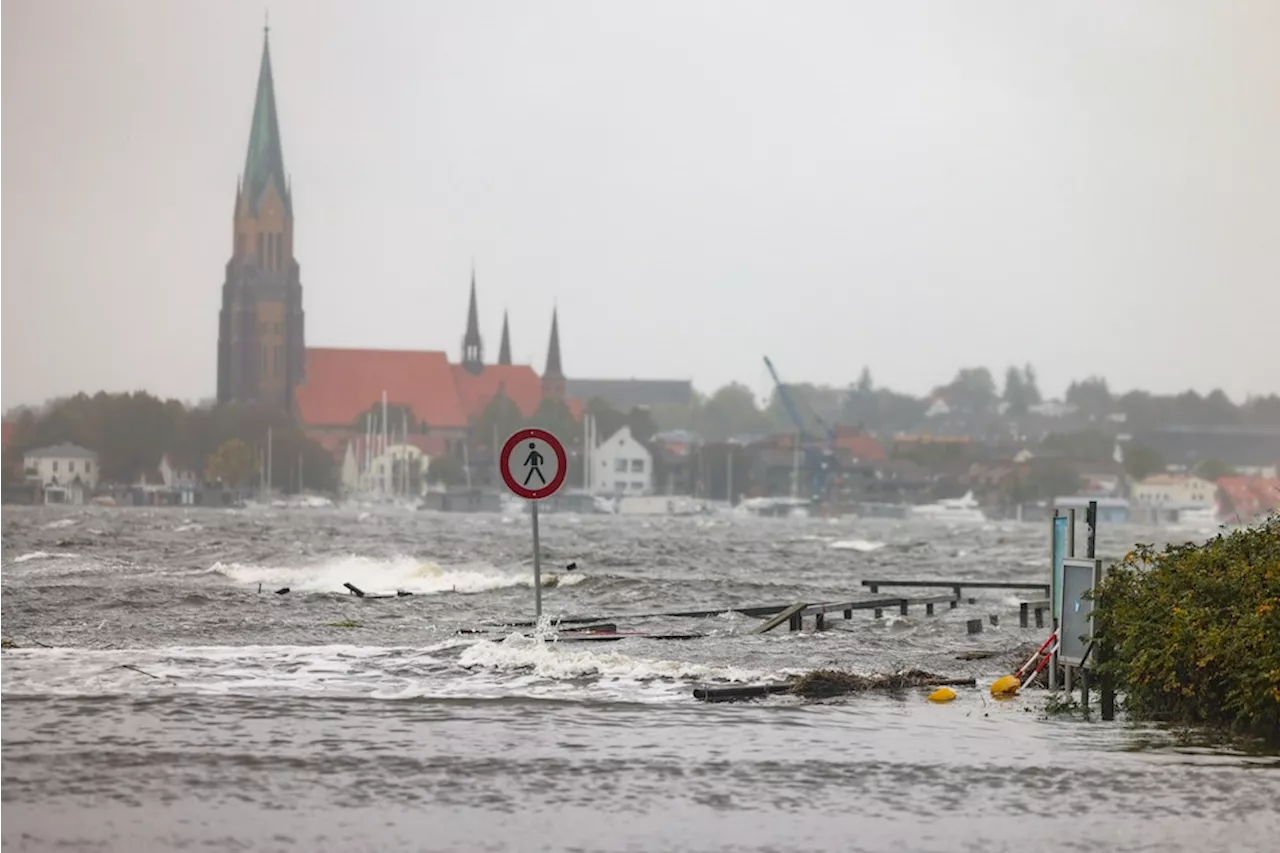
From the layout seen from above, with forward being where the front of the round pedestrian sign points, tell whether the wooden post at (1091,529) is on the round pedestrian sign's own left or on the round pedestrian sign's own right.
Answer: on the round pedestrian sign's own left

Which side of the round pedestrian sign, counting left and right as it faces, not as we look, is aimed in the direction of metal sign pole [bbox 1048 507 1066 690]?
front

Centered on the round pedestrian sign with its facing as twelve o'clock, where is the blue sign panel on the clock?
The blue sign panel is roughly at 11 o'clock from the round pedestrian sign.

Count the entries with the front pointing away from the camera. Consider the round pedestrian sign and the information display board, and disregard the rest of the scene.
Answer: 0

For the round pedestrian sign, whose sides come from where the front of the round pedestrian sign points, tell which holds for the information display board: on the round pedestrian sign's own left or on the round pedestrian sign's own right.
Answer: on the round pedestrian sign's own left

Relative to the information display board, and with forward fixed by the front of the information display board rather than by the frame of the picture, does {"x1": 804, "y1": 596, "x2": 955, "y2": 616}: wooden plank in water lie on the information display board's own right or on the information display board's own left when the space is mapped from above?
on the information display board's own right

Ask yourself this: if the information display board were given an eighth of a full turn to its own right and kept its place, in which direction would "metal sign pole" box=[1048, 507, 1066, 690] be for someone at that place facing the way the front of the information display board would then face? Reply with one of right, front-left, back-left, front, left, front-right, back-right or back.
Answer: right

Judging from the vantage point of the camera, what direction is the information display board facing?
facing the viewer and to the left of the viewer

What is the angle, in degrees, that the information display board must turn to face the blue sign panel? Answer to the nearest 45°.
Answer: approximately 135° to its right

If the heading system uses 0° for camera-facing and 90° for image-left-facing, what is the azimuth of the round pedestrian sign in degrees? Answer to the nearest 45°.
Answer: approximately 0°
